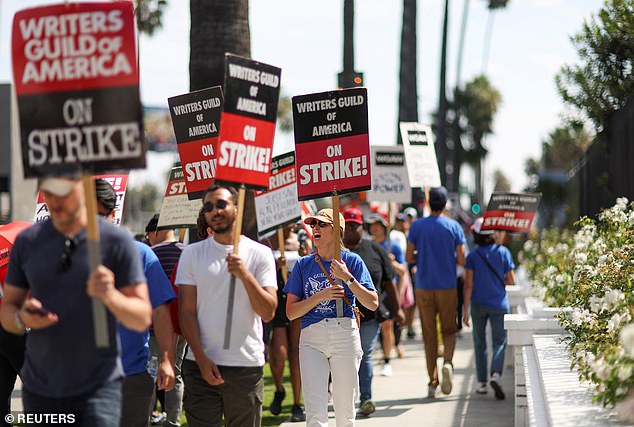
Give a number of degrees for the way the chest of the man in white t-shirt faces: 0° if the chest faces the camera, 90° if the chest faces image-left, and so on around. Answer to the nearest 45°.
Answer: approximately 0°

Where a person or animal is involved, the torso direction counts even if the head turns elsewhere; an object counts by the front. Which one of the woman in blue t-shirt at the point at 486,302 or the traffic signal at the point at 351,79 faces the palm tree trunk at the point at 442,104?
the woman in blue t-shirt

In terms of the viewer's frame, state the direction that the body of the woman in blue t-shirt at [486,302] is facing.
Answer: away from the camera
